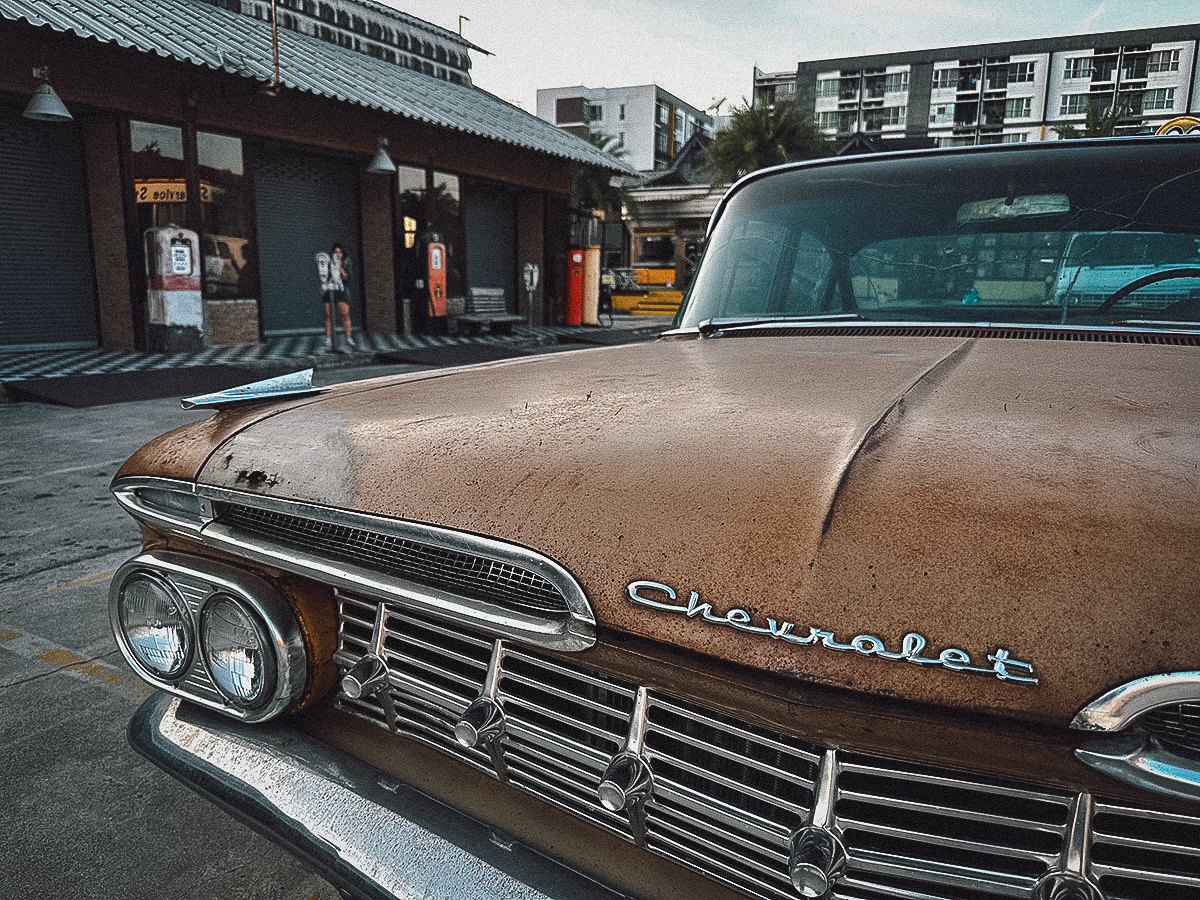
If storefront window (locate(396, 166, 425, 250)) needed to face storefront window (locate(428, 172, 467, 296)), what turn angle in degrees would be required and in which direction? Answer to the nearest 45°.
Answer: approximately 90° to its left

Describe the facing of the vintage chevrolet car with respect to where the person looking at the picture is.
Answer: facing the viewer and to the left of the viewer

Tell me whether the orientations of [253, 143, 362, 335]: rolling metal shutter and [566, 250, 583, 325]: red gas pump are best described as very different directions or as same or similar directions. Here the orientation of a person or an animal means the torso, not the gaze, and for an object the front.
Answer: same or similar directions

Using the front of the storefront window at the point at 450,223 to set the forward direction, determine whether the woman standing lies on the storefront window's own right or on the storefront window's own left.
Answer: on the storefront window's own right

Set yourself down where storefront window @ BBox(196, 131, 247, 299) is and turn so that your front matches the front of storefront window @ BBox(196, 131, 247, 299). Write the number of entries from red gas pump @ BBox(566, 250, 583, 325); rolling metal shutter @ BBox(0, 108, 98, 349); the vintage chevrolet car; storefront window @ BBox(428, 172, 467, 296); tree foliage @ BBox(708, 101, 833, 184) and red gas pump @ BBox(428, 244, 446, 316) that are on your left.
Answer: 4

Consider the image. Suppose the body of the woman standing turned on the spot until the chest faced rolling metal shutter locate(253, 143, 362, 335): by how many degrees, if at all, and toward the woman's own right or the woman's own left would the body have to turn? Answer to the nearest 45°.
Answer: approximately 180°

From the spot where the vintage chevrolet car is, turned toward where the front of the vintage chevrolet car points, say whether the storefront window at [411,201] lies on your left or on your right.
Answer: on your right

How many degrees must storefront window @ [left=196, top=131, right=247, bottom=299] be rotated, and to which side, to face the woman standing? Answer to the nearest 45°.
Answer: approximately 45° to its left

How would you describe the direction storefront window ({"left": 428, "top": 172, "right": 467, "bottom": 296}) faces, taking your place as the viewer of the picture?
facing the viewer and to the right of the viewer

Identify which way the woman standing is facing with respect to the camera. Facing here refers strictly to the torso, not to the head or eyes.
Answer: toward the camera

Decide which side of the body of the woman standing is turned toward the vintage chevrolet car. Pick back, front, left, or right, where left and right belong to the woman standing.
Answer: front

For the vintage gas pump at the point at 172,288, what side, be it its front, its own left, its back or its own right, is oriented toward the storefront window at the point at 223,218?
left

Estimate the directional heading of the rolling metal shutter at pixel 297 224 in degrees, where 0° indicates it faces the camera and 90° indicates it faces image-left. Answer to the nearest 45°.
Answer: approximately 315°
